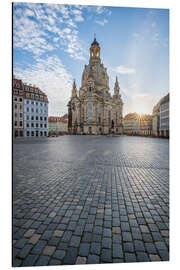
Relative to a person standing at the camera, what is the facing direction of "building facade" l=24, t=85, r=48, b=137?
facing the viewer and to the right of the viewer
